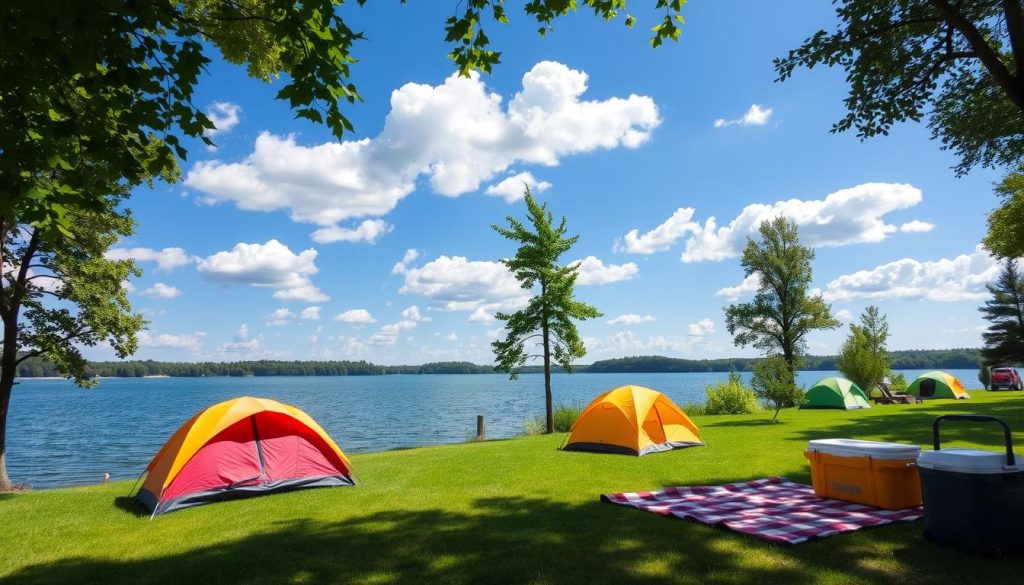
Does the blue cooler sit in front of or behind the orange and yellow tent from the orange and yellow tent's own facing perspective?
in front

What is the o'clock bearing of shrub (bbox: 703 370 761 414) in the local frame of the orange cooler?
The shrub is roughly at 4 o'clock from the orange cooler.

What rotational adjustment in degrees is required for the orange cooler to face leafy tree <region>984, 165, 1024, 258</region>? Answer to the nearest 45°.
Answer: approximately 135° to its right

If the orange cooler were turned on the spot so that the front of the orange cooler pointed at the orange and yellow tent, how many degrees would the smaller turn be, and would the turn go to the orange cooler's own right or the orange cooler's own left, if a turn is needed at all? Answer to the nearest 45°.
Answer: approximately 90° to the orange cooler's own right

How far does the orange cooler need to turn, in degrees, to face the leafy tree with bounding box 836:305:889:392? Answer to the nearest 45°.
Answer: approximately 135° to its right

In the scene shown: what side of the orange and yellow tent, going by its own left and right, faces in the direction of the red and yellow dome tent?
right

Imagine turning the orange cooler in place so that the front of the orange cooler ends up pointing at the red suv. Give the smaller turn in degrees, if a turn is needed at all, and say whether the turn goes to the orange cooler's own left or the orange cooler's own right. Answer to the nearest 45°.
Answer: approximately 135° to the orange cooler's own right

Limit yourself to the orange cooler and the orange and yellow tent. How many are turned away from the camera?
0

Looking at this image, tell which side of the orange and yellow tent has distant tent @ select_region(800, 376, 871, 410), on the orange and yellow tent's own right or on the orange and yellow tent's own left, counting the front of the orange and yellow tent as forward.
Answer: on the orange and yellow tent's own left

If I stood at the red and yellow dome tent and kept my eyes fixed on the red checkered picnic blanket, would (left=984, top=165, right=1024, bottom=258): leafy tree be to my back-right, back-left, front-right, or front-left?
front-left

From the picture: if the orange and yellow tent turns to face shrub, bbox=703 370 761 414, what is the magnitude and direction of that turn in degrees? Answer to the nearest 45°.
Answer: approximately 135° to its left

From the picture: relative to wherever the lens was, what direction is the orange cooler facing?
facing the viewer and to the left of the viewer

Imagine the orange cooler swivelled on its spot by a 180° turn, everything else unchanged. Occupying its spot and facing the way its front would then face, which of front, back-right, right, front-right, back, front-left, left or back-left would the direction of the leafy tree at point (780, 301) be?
front-left
